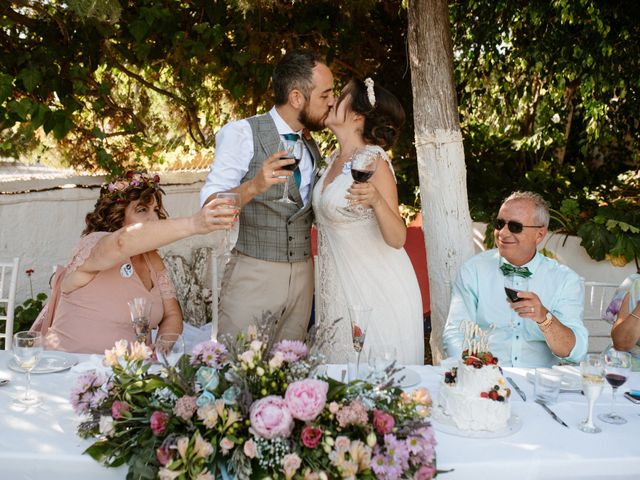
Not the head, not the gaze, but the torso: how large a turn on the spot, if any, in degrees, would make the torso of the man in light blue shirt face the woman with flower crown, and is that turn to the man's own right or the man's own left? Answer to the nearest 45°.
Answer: approximately 90° to the man's own right

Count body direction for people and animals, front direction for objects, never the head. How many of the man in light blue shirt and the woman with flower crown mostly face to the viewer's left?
0

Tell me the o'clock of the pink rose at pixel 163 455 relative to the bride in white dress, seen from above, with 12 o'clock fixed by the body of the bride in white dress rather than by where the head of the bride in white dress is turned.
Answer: The pink rose is roughly at 11 o'clock from the bride in white dress.

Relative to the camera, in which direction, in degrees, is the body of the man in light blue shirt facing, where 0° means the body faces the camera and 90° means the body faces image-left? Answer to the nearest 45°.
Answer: approximately 0°

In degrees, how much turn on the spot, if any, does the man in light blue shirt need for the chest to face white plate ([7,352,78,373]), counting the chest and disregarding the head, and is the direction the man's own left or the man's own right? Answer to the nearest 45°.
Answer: approximately 45° to the man's own right

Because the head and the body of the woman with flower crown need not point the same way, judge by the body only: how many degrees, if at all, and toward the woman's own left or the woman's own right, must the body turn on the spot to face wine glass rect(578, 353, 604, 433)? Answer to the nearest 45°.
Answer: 0° — they already face it

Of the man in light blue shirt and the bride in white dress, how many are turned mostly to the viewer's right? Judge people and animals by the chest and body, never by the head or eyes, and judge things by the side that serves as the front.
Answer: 0

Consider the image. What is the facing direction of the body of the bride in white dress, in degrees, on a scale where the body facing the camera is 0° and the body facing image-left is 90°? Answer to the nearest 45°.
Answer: approximately 45°

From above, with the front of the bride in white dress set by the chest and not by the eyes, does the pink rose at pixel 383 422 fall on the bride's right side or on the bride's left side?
on the bride's left side

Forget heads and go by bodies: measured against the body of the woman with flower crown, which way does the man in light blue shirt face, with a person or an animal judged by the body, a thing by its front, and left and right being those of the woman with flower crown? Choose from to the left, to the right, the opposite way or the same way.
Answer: to the right

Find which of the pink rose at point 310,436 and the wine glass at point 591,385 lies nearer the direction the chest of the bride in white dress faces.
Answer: the pink rose

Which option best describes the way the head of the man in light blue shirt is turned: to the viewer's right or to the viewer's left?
to the viewer's left

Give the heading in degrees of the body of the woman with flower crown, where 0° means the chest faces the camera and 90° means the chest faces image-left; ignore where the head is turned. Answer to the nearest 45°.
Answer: approximately 315°

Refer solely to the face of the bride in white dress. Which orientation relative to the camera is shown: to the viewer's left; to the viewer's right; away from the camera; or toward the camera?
to the viewer's left

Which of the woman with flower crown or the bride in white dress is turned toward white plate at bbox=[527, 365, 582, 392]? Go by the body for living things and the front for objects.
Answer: the woman with flower crown

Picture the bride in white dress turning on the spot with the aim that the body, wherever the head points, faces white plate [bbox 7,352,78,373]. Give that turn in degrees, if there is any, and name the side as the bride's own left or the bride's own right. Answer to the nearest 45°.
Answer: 0° — they already face it
